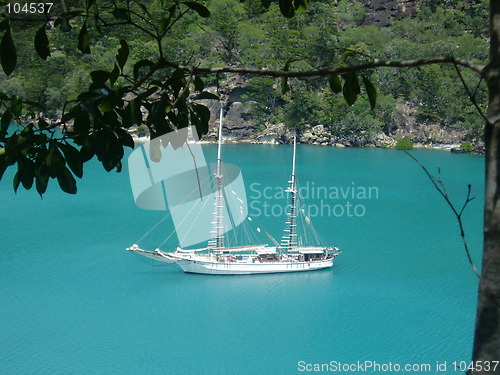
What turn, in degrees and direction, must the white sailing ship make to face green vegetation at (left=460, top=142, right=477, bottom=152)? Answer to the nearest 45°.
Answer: approximately 135° to its right

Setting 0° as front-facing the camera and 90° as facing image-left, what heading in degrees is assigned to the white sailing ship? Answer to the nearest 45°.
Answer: approximately 90°
